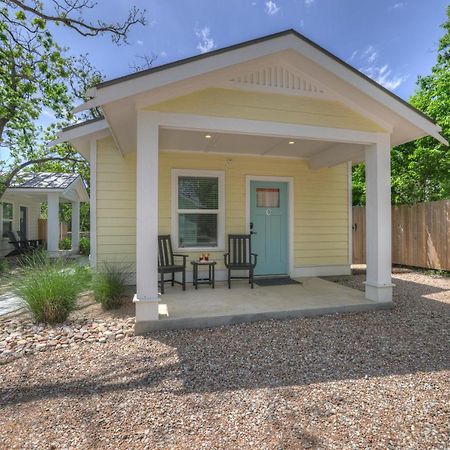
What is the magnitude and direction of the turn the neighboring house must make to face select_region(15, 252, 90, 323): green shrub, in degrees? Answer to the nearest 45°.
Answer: approximately 45° to its right

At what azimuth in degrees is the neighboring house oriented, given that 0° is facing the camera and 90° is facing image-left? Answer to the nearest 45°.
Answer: approximately 315°
